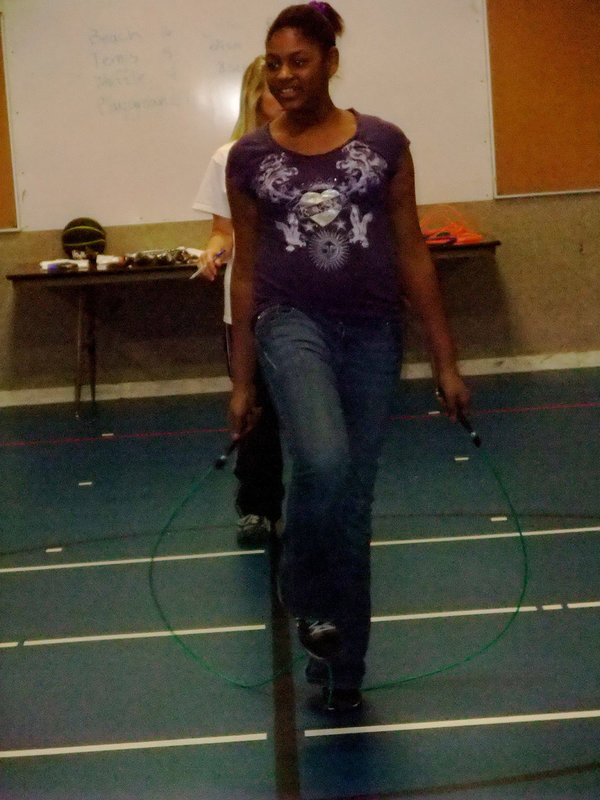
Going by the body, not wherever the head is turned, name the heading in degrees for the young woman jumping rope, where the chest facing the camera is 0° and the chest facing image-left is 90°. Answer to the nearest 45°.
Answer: approximately 0°

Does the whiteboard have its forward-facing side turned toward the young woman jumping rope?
yes

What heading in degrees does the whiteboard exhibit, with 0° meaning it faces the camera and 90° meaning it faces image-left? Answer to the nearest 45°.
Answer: approximately 0°

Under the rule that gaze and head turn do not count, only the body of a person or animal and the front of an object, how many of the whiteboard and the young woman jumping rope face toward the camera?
2

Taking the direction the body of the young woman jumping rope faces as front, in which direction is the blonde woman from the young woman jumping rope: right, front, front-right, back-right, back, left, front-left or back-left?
back

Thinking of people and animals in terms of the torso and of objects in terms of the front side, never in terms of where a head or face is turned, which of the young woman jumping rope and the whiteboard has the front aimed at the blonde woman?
the whiteboard
